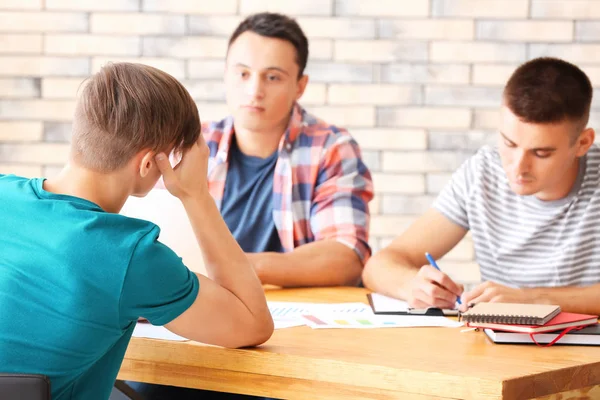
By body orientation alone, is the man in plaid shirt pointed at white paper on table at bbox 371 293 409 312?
no

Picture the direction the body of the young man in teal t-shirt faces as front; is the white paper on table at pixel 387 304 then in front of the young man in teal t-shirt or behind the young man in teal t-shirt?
in front

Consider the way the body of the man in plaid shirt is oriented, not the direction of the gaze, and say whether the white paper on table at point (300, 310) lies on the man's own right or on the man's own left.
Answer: on the man's own left

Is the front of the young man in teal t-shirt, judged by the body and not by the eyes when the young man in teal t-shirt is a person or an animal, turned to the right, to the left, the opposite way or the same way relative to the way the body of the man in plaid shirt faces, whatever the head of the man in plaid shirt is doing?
the opposite way

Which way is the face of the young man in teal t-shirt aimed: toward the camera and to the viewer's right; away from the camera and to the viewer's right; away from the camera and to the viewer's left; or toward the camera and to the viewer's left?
away from the camera and to the viewer's right

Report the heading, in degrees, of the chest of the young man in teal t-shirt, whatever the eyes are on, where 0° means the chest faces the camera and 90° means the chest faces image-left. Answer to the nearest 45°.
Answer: approximately 225°

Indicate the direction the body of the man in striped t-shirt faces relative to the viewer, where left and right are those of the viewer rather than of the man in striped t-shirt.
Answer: facing the viewer and to the left of the viewer

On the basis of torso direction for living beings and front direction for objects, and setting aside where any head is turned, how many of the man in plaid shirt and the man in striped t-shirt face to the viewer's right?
0

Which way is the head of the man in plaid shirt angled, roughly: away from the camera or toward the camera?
toward the camera

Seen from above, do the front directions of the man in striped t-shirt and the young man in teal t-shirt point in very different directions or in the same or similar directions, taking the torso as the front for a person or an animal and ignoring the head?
very different directions

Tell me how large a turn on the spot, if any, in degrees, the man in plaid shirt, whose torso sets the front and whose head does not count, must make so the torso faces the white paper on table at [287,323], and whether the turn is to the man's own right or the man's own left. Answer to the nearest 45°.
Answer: approximately 45° to the man's own left

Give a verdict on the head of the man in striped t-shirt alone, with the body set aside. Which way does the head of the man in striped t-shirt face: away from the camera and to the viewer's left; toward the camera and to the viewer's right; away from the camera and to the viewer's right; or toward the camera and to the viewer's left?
toward the camera and to the viewer's left

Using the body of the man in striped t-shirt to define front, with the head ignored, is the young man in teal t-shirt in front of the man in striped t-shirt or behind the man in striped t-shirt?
in front

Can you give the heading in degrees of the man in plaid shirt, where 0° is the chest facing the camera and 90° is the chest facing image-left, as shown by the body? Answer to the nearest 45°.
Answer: approximately 45°

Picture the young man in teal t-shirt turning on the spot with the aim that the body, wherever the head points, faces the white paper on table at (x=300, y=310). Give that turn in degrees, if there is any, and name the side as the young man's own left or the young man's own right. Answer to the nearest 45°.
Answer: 0° — they already face it
